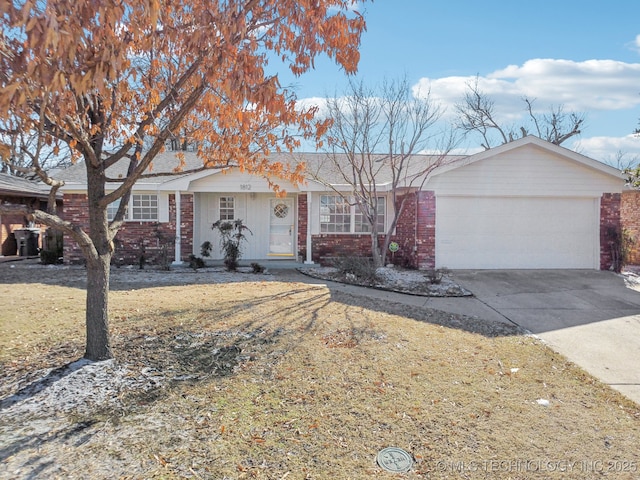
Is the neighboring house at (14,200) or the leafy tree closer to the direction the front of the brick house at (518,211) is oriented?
the leafy tree

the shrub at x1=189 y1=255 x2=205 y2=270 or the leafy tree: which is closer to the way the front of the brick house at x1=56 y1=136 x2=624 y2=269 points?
the leafy tree

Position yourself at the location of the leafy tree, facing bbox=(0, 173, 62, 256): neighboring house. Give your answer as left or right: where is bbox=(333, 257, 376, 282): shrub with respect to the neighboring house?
right

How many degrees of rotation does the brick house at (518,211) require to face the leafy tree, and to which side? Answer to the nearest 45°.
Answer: approximately 45° to its right

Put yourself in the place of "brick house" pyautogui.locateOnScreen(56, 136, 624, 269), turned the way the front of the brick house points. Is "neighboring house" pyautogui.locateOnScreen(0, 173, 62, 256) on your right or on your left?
on your right

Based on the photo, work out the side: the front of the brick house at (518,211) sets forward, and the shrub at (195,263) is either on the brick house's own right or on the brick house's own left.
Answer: on the brick house's own right

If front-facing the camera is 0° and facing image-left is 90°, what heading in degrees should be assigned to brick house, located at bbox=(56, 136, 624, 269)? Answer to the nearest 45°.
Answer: approximately 0°
